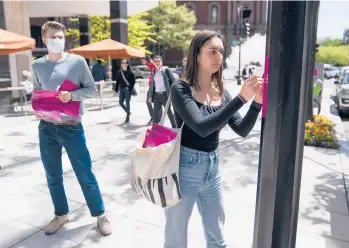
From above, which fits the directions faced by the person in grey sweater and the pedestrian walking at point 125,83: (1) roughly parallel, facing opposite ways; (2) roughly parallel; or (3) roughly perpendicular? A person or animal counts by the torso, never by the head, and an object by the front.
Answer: roughly parallel

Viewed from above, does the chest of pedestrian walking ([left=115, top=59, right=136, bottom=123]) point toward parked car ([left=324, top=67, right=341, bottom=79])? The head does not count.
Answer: no

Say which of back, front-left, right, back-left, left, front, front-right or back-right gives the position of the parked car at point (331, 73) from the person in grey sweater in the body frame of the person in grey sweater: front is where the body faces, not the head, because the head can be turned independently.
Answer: back-left

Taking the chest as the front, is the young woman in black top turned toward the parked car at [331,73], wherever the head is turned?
no

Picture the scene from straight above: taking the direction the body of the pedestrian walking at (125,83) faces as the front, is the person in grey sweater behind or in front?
in front

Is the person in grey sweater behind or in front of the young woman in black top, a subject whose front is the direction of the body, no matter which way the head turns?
behind

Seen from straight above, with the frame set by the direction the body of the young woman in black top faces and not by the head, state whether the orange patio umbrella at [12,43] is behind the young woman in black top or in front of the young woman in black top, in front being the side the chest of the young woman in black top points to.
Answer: behind

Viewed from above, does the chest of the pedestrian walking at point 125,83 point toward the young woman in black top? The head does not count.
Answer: yes

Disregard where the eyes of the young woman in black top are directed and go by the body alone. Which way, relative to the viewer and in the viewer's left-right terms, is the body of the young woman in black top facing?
facing the viewer and to the right of the viewer

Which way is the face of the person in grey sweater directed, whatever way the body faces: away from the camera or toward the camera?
toward the camera

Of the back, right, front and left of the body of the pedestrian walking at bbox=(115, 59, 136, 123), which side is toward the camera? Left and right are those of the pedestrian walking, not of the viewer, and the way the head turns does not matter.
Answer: front

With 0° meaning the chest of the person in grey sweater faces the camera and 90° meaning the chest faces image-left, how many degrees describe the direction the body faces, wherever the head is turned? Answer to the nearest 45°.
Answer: approximately 0°
